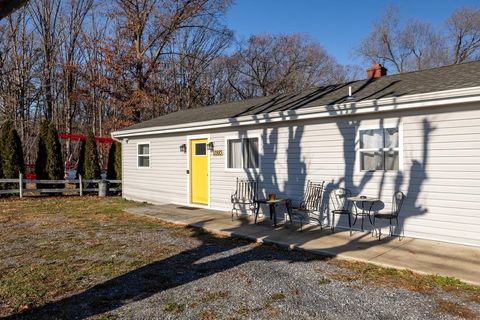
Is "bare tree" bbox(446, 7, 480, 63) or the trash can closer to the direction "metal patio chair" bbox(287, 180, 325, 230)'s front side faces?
the trash can

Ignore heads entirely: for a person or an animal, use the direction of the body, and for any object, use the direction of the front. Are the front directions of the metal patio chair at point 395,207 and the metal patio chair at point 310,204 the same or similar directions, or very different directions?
same or similar directions

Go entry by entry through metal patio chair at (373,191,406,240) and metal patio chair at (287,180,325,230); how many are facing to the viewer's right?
0

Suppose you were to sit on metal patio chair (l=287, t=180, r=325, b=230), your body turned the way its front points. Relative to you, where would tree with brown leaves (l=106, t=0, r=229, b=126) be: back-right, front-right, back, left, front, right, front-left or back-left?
right

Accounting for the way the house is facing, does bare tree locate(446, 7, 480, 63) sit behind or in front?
behind

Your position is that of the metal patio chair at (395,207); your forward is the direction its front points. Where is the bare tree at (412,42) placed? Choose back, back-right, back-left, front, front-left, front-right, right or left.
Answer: back-right

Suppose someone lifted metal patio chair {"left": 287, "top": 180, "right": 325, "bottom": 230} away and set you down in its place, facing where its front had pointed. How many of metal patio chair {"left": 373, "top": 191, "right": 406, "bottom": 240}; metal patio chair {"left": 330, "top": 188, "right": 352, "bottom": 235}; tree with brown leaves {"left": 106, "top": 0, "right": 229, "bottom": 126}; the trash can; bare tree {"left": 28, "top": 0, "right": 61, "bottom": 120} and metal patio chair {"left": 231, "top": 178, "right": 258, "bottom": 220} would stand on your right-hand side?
4

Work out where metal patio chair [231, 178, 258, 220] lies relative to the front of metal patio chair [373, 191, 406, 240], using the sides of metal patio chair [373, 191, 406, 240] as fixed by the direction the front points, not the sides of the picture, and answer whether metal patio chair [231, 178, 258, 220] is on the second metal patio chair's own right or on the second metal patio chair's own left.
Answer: on the second metal patio chair's own right

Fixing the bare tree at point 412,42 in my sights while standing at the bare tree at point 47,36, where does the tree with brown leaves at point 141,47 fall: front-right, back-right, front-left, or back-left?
front-right

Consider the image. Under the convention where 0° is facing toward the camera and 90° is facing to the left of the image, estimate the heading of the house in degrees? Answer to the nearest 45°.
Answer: approximately 45°

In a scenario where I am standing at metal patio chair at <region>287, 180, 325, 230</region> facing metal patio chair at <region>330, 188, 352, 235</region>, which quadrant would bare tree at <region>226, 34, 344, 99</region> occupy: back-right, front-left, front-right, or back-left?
back-left

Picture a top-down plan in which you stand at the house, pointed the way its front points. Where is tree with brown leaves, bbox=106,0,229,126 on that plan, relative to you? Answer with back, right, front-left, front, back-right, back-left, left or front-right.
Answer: right

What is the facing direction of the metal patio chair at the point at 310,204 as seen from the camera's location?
facing the viewer and to the left of the viewer

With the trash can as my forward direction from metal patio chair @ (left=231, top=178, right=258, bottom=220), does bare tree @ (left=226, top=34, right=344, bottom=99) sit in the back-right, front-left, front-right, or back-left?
front-right

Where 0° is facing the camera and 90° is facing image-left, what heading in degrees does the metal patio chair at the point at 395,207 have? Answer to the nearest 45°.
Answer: approximately 45°

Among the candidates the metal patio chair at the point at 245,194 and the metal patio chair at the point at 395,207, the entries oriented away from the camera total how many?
0

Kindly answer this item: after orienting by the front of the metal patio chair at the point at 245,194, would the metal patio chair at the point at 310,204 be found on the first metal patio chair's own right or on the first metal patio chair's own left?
on the first metal patio chair's own left
